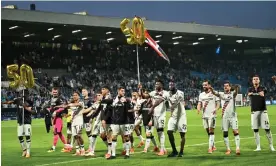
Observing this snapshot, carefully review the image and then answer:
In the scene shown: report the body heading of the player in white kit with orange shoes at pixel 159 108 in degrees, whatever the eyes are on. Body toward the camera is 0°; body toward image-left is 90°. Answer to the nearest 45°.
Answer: approximately 45°

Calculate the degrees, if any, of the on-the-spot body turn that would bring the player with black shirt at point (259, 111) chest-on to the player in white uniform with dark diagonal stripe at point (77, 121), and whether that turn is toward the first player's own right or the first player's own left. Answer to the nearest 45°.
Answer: approximately 90° to the first player's own right

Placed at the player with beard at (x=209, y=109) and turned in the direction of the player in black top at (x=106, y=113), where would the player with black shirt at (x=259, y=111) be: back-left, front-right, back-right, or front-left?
back-left

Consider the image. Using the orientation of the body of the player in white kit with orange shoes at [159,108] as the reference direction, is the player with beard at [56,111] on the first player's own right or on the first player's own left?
on the first player's own right

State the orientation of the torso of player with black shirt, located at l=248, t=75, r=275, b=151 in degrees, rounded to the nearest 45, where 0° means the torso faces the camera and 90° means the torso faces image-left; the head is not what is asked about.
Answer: approximately 0°

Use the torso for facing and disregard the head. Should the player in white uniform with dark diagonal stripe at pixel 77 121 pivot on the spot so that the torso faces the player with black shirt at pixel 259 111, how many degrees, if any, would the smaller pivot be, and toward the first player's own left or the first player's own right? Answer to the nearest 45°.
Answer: approximately 135° to the first player's own left

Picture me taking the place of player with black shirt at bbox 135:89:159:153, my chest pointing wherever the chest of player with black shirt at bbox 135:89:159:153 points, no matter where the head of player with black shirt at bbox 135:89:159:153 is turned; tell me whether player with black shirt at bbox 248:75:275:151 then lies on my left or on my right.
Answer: on my left
